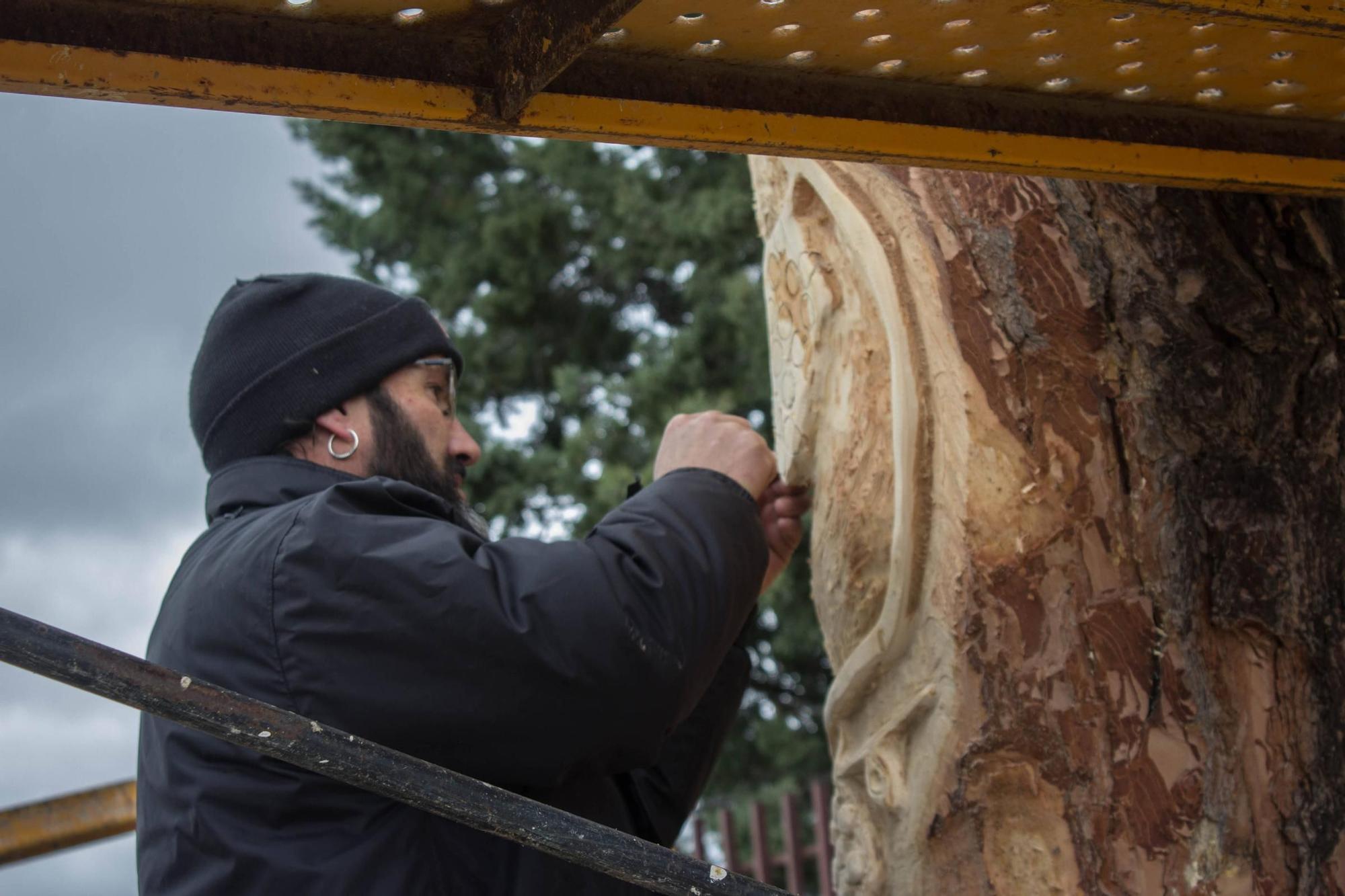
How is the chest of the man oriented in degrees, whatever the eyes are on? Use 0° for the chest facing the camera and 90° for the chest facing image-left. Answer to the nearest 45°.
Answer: approximately 270°

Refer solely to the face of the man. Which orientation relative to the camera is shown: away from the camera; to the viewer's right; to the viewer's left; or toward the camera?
to the viewer's right

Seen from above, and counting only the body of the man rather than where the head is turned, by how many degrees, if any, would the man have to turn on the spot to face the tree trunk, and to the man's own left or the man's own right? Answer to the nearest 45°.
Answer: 0° — they already face it
